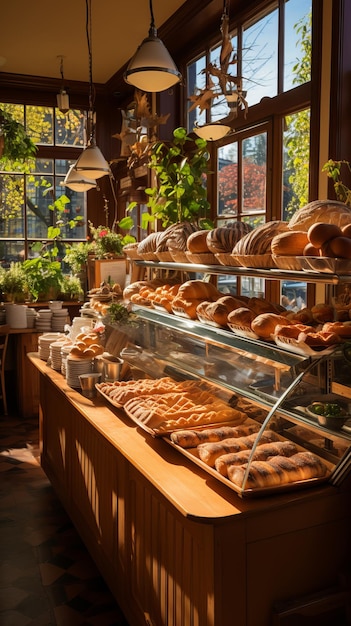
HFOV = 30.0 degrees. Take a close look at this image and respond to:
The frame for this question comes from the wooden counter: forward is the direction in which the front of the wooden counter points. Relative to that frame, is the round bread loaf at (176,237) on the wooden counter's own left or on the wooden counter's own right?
on the wooden counter's own right

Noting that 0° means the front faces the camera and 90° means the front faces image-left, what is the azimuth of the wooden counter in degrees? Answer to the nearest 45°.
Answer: approximately 45°

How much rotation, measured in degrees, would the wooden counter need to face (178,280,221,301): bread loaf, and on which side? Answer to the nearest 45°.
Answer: approximately 135° to its right

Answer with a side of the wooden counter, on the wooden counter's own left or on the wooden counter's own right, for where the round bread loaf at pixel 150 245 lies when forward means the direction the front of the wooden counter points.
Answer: on the wooden counter's own right

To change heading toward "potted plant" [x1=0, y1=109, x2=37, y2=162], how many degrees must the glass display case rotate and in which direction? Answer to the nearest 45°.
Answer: approximately 90° to its right

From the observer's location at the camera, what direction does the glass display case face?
facing the viewer and to the left of the viewer

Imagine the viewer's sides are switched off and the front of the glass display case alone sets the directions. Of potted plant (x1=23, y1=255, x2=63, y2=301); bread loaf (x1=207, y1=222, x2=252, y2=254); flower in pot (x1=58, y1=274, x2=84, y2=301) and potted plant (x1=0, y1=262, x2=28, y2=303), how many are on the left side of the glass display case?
0
